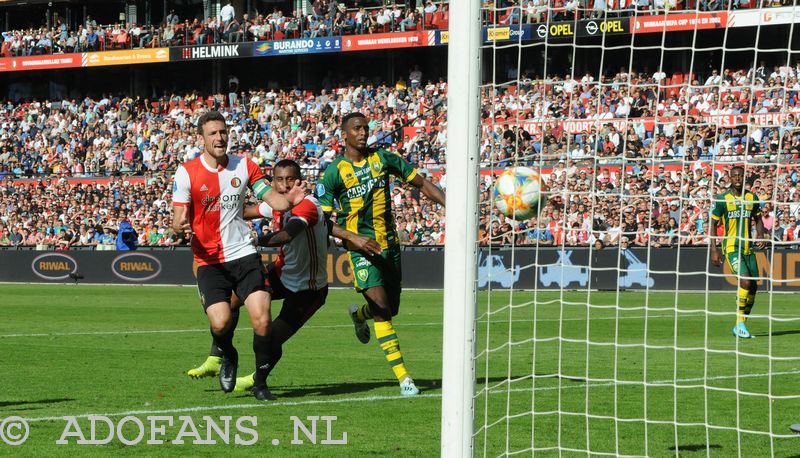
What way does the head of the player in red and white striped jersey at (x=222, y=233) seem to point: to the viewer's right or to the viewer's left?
to the viewer's right

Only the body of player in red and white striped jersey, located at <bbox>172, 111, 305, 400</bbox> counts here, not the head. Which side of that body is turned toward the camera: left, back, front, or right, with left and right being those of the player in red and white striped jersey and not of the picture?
front

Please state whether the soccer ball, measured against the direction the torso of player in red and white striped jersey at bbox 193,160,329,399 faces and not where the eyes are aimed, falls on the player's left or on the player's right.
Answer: on the player's left

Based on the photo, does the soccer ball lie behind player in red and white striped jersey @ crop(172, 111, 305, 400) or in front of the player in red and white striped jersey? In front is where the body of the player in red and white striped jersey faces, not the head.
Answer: in front

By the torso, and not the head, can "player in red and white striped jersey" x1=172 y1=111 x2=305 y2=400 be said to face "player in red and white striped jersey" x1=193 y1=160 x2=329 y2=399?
no

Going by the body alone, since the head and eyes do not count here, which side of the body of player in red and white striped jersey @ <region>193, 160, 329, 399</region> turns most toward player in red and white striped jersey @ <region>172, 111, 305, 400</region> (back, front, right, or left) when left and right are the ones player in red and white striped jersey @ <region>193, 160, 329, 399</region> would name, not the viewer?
front
